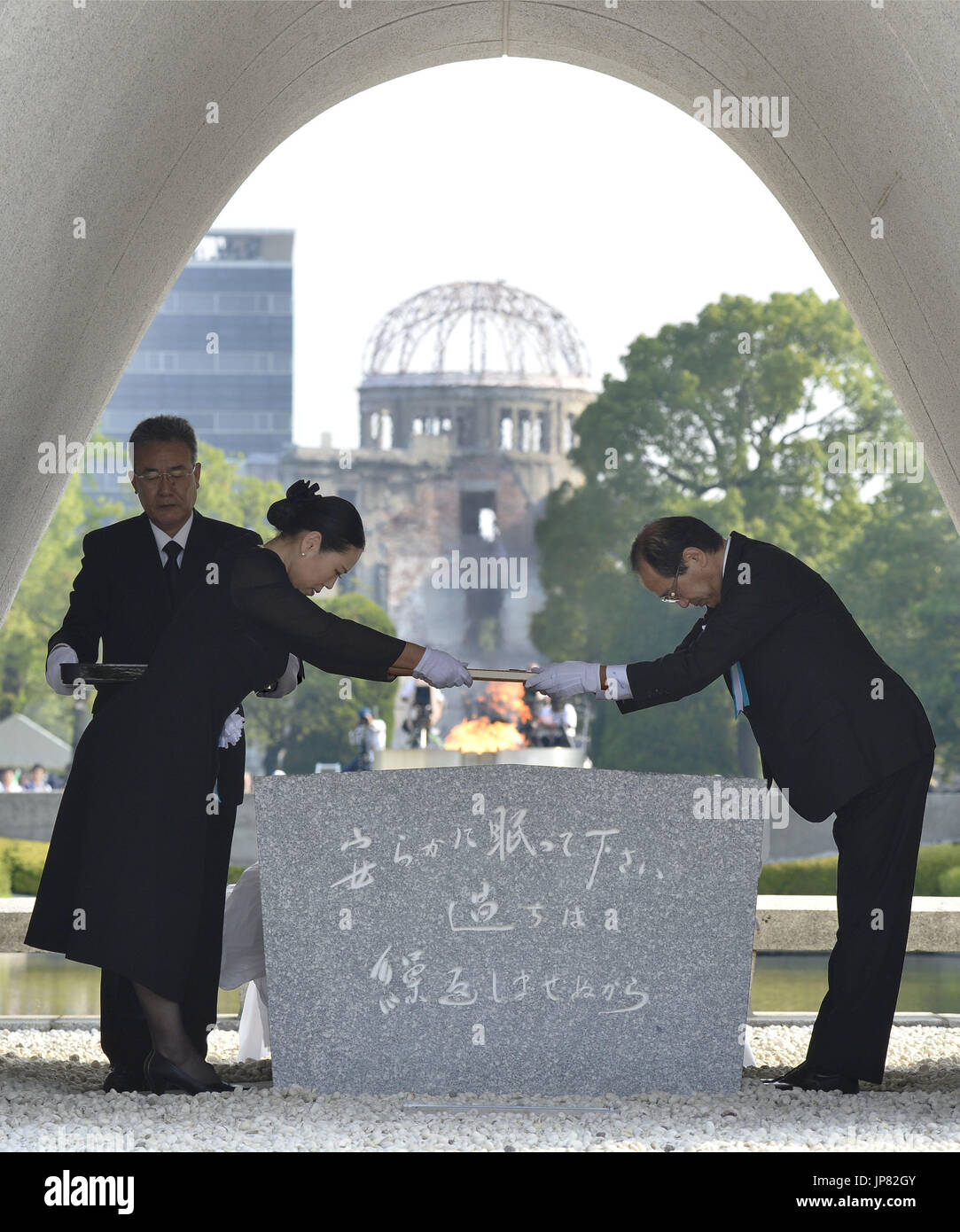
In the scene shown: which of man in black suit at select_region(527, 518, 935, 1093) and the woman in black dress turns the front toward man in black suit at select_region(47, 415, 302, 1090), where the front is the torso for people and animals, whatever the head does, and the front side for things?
man in black suit at select_region(527, 518, 935, 1093)

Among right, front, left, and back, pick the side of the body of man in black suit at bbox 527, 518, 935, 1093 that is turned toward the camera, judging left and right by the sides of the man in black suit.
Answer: left

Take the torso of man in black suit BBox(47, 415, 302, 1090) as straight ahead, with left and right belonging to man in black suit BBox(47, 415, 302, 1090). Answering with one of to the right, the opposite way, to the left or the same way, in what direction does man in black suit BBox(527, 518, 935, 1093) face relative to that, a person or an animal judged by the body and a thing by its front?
to the right

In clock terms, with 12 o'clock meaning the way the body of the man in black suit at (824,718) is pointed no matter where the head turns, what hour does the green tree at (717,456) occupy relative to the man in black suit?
The green tree is roughly at 3 o'clock from the man in black suit.

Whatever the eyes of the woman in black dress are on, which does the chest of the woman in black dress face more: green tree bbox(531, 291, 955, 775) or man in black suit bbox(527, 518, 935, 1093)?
the man in black suit

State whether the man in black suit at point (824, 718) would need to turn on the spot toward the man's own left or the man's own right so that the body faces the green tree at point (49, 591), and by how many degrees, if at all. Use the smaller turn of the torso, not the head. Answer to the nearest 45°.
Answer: approximately 45° to the man's own right

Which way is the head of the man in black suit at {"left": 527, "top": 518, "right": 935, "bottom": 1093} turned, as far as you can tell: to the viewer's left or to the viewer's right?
to the viewer's left

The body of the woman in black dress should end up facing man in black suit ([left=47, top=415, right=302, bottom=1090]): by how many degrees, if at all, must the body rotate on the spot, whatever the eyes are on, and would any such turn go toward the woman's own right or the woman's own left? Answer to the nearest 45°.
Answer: approximately 90° to the woman's own left

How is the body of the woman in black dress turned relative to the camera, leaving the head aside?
to the viewer's right

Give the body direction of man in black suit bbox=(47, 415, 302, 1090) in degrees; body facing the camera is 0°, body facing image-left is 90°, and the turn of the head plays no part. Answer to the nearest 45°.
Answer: approximately 0°

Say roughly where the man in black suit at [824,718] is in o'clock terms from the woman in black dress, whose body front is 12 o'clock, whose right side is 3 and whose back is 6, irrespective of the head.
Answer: The man in black suit is roughly at 12 o'clock from the woman in black dress.
